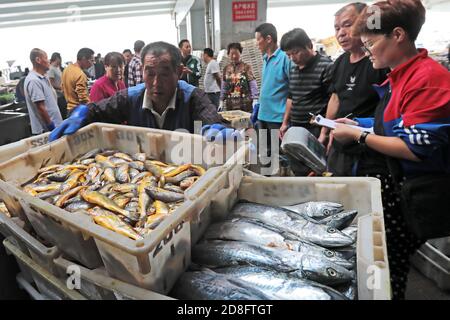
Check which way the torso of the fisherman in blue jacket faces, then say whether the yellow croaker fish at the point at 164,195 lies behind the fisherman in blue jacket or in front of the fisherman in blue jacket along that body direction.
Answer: in front

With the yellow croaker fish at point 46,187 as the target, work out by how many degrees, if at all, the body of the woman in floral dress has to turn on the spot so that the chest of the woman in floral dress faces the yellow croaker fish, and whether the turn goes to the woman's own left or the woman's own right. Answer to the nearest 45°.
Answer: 0° — they already face it

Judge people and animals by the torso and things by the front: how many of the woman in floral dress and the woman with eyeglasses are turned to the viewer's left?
1

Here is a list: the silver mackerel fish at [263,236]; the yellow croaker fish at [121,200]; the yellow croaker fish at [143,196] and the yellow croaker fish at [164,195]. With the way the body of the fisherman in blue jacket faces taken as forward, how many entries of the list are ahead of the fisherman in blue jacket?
4

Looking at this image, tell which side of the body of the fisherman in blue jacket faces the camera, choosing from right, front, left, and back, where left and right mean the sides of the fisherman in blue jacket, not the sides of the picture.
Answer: front

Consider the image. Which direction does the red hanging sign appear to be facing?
toward the camera

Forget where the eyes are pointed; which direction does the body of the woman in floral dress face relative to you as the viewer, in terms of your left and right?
facing the viewer

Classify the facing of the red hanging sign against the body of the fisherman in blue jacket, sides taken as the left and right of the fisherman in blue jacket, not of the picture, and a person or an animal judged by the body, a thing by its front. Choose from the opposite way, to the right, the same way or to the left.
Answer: the same way

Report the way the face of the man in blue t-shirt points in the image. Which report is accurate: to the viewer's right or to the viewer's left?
to the viewer's left

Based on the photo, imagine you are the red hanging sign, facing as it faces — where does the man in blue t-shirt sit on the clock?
The man in blue t-shirt is roughly at 12 o'clock from the red hanging sign.

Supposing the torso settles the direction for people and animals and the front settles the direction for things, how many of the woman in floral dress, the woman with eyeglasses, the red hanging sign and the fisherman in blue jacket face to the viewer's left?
1

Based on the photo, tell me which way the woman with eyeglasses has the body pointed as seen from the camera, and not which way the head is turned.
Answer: to the viewer's left

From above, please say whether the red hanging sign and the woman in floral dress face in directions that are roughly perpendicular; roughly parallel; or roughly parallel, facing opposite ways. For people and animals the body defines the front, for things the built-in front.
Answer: roughly parallel

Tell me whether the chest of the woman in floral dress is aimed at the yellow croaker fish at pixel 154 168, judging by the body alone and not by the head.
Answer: yes
